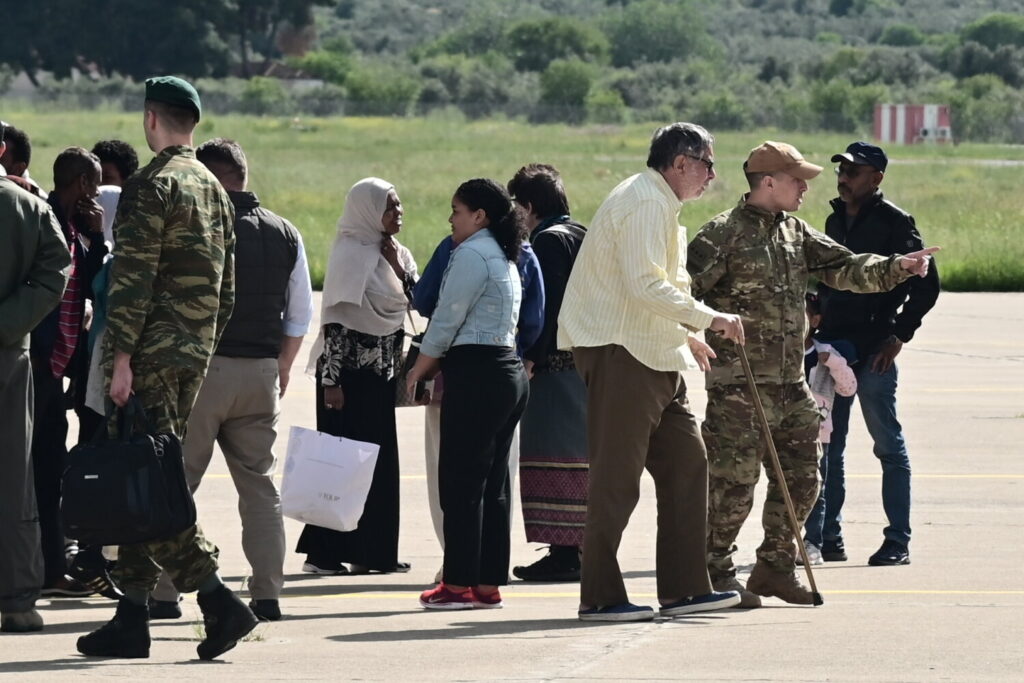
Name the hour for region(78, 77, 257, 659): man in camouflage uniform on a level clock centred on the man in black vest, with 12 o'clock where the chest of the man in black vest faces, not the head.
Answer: The man in camouflage uniform is roughly at 8 o'clock from the man in black vest.

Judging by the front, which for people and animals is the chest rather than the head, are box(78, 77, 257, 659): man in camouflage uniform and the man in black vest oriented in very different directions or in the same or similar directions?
same or similar directions

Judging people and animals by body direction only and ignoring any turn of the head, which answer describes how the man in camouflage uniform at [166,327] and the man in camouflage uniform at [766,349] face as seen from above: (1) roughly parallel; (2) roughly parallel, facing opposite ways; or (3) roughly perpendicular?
roughly parallel, facing opposite ways

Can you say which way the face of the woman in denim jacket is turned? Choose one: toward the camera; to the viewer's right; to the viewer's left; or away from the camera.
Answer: to the viewer's left

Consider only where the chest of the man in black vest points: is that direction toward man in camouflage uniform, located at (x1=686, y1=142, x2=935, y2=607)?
no

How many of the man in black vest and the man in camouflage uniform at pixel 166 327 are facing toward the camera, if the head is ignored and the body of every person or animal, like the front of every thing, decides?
0

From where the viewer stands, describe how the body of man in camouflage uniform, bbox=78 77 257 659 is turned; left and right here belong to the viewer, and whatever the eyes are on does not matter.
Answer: facing away from the viewer and to the left of the viewer

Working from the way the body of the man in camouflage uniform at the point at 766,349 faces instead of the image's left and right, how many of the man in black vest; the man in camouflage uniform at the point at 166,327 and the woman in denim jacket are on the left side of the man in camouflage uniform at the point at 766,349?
0

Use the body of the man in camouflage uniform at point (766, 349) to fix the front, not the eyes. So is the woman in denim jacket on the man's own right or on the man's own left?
on the man's own right

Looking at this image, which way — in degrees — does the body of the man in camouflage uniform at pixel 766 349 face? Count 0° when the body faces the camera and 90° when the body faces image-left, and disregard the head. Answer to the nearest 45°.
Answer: approximately 315°

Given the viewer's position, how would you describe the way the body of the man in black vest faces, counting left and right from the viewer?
facing away from the viewer and to the left of the viewer

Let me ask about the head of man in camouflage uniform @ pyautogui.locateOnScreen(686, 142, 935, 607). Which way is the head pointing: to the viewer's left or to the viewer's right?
to the viewer's right

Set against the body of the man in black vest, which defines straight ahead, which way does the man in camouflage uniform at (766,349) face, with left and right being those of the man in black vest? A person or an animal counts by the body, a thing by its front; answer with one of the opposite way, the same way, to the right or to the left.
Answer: the opposite way

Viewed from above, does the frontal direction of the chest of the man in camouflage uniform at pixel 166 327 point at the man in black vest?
no

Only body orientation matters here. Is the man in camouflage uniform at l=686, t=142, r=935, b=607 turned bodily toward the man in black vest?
no

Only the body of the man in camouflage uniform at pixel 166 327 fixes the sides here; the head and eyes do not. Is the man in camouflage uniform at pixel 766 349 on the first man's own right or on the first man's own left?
on the first man's own right
